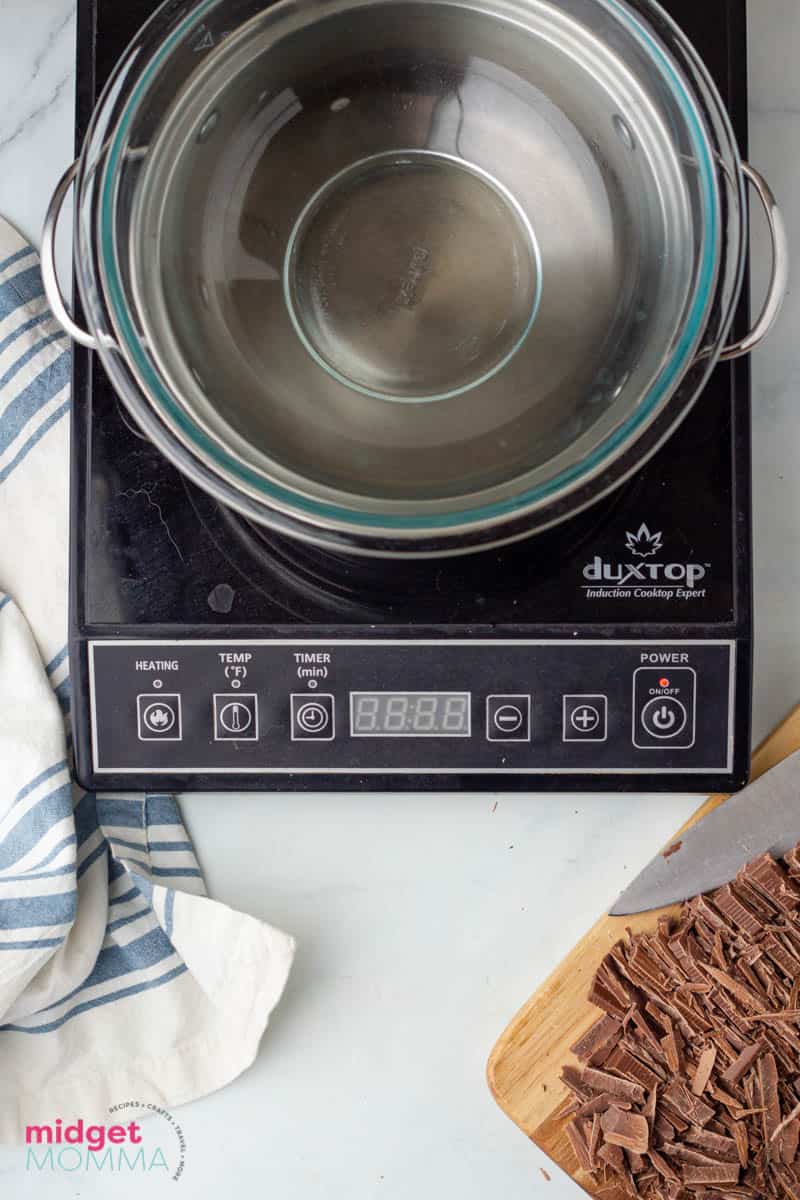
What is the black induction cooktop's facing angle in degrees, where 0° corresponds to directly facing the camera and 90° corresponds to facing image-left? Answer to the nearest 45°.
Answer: approximately 0°
